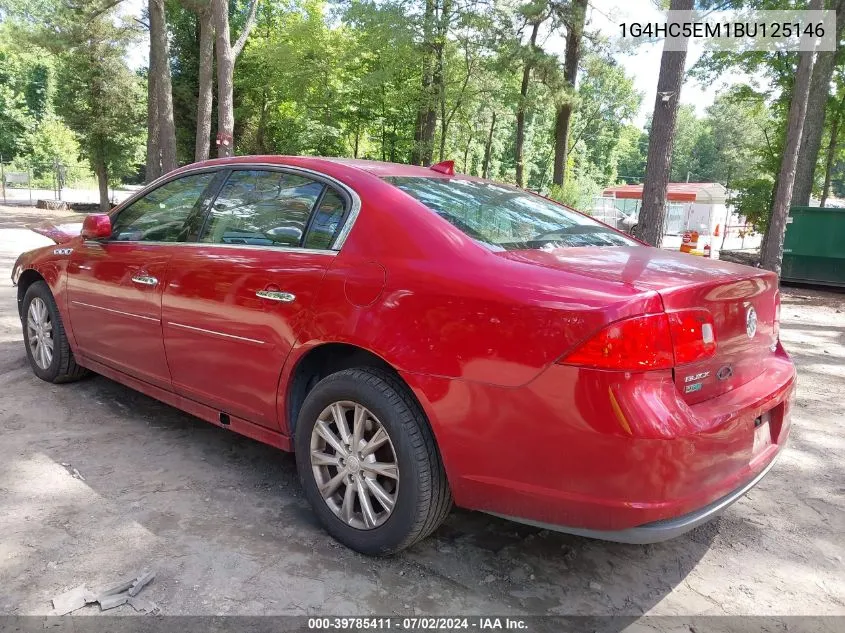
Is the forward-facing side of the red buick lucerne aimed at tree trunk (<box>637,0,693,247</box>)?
no

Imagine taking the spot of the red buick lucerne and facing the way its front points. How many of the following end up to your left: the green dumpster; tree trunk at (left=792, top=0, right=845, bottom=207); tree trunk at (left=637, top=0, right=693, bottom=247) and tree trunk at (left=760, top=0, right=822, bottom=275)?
0

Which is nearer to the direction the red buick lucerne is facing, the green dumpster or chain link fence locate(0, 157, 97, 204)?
the chain link fence

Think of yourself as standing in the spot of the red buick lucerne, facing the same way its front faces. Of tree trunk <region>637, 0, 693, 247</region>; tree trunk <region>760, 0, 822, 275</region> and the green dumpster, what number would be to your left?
0

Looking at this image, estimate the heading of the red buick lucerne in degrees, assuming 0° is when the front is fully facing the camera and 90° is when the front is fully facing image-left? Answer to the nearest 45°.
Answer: approximately 135°

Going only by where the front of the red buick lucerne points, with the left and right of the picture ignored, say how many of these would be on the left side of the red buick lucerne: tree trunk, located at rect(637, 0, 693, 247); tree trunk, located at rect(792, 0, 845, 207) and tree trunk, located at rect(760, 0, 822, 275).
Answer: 0

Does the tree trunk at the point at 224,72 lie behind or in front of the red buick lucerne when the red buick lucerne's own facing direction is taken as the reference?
in front

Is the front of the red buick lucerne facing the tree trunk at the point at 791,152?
no

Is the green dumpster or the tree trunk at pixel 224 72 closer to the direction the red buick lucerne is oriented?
the tree trunk

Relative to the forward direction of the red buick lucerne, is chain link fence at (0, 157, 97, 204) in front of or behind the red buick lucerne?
in front

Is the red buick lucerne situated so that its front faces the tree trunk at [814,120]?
no

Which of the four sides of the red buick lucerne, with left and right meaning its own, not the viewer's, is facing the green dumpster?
right

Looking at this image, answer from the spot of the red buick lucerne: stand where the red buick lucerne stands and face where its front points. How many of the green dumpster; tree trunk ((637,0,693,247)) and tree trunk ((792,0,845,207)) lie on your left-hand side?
0
